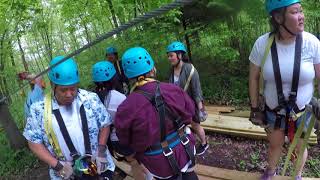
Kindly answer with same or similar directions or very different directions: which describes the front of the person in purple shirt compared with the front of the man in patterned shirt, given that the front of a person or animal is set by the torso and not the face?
very different directions

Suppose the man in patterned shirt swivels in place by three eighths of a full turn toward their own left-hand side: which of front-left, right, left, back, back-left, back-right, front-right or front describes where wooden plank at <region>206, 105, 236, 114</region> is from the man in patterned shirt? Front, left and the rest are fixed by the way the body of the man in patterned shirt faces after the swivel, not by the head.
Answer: front

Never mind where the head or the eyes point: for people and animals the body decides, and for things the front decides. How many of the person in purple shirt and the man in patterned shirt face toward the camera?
1

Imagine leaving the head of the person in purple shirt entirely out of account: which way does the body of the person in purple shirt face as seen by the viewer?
away from the camera

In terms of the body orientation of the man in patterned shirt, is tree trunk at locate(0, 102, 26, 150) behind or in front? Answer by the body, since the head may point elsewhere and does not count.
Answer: behind

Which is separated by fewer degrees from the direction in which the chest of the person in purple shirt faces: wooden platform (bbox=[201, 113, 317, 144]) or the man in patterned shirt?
the wooden platform

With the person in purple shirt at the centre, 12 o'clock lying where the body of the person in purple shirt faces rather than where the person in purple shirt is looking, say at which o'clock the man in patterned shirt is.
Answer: The man in patterned shirt is roughly at 9 o'clock from the person in purple shirt.

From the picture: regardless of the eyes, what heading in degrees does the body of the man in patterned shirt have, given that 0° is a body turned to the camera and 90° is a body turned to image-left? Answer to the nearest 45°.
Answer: approximately 0°
